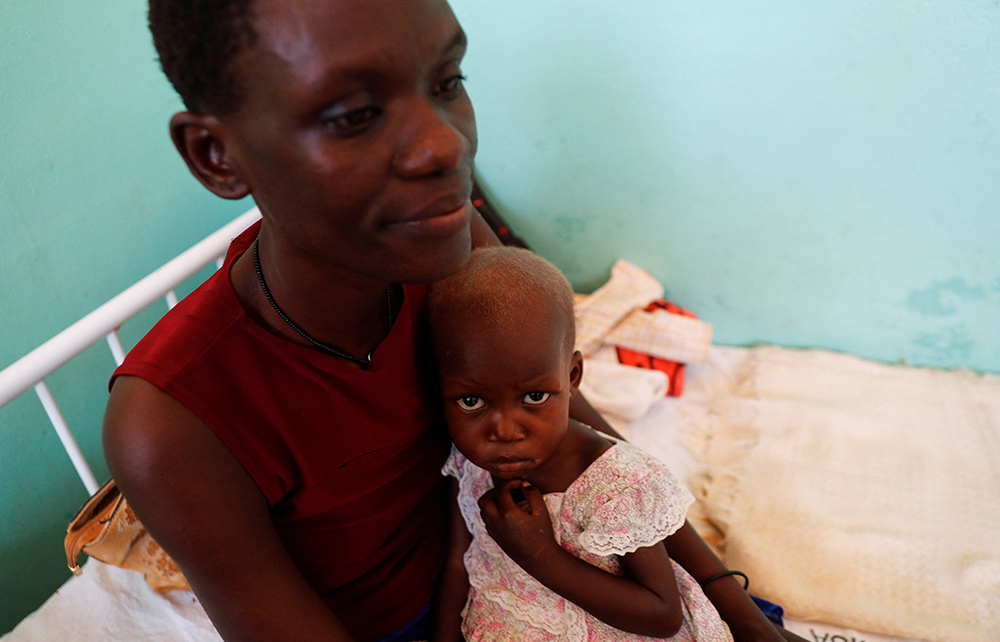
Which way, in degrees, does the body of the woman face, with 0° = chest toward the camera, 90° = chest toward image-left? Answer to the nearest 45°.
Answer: approximately 315°

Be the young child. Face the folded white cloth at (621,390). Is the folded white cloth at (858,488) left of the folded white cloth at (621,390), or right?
right

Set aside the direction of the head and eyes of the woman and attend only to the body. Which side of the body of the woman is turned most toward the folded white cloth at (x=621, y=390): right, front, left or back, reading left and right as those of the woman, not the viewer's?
left

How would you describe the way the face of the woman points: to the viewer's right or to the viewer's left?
to the viewer's right

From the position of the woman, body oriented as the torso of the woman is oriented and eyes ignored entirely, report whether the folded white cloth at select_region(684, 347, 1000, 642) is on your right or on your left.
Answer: on your left

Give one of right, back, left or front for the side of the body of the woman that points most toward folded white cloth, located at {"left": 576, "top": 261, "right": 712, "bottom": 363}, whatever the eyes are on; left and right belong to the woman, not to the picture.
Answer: left
